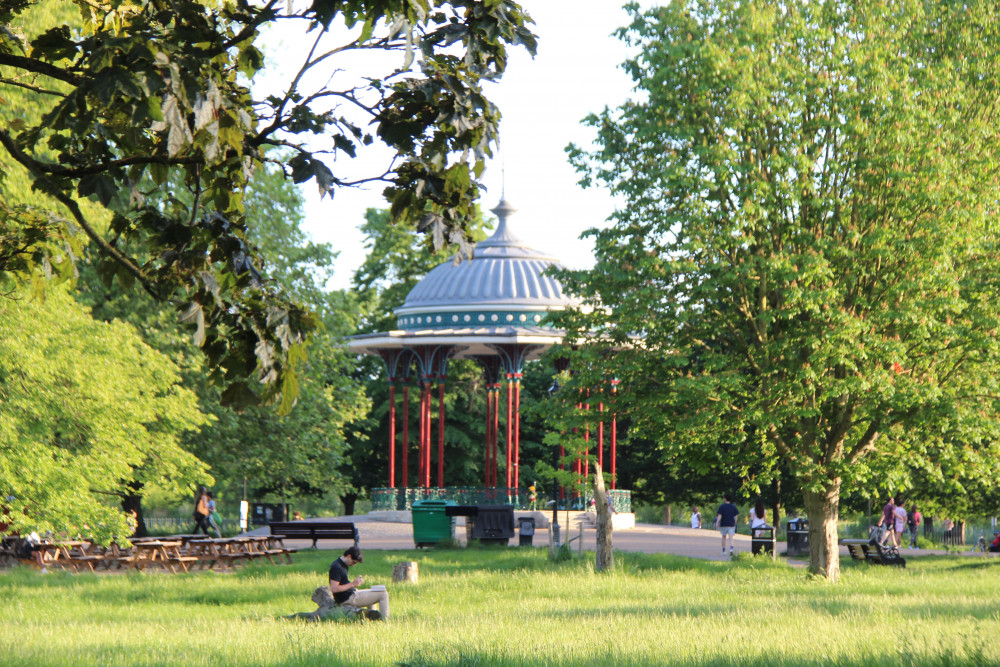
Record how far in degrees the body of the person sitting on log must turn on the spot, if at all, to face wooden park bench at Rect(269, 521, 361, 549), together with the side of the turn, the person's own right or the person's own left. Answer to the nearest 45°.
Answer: approximately 90° to the person's own left

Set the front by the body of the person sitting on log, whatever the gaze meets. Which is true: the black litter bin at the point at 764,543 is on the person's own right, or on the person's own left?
on the person's own left

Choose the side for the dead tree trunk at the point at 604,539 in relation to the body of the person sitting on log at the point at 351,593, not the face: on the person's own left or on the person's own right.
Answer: on the person's own left

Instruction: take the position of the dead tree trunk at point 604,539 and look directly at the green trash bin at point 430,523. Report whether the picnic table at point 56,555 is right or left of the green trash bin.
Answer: left

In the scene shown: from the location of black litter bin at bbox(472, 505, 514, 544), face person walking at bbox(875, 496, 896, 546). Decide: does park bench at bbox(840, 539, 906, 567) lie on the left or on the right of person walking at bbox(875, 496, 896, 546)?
right

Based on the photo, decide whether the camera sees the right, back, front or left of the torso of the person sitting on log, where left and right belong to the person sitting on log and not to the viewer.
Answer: right

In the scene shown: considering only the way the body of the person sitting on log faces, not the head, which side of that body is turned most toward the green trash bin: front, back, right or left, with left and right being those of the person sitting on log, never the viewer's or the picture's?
left

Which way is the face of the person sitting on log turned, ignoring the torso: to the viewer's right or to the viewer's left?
to the viewer's right

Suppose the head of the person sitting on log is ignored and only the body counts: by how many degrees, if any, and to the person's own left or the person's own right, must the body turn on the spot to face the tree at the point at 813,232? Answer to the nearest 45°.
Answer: approximately 45° to the person's own left

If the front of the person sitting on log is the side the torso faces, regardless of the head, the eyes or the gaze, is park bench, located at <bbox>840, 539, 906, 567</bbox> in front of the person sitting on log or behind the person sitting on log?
in front

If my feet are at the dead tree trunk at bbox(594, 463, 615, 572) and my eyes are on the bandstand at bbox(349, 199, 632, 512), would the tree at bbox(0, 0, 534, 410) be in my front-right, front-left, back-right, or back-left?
back-left
